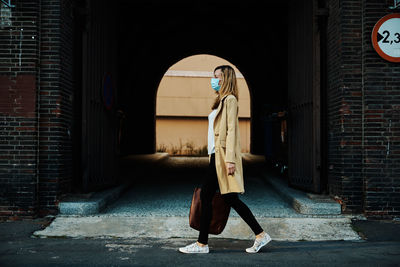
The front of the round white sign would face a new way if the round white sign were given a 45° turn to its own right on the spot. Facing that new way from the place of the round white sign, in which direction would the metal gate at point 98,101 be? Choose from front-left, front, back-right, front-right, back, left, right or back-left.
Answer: front-right

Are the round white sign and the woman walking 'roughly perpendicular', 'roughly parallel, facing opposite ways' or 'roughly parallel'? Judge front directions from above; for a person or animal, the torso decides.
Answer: roughly perpendicular

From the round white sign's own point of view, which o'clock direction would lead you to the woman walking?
The woman walking is roughly at 1 o'clock from the round white sign.

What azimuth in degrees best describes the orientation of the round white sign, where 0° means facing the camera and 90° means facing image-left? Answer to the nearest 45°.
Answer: approximately 0°

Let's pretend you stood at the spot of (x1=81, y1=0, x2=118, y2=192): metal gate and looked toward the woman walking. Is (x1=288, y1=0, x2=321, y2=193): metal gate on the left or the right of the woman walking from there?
left

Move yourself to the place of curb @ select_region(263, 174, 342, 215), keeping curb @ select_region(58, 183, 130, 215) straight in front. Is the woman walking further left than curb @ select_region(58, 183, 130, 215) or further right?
left

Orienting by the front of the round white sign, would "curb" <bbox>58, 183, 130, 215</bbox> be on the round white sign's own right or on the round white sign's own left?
on the round white sign's own right
